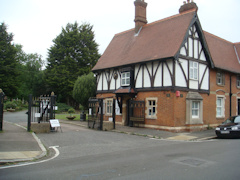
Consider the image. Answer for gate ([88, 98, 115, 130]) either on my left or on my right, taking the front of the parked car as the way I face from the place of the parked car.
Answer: on my right

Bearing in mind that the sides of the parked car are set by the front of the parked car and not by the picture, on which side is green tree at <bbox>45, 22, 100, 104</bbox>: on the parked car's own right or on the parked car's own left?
on the parked car's own right

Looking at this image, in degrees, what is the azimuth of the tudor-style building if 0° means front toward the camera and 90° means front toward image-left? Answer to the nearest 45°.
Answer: approximately 45°

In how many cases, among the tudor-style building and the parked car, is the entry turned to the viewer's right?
0

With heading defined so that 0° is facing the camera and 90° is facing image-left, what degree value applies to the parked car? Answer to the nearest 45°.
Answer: approximately 45°

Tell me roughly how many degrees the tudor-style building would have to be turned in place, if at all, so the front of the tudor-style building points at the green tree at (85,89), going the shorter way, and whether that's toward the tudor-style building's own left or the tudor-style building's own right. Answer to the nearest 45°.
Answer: approximately 90° to the tudor-style building's own right

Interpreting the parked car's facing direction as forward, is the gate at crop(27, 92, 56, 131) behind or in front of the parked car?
in front
